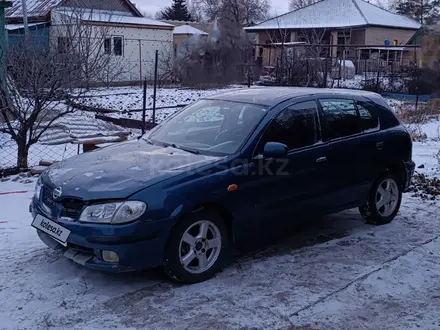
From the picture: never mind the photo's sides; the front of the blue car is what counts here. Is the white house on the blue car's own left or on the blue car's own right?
on the blue car's own right

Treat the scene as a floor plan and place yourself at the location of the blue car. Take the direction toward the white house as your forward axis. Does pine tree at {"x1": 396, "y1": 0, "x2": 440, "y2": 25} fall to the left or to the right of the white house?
right

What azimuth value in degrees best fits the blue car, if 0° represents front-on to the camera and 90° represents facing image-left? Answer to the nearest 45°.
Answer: approximately 45°

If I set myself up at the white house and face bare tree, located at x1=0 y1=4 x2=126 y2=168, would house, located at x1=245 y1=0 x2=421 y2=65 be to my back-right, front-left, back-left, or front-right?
back-left

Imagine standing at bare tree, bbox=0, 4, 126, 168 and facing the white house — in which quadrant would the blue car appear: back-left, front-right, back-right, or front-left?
back-right

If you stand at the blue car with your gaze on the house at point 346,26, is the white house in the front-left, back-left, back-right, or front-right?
front-left

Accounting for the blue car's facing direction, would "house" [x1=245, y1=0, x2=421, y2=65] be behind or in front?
behind

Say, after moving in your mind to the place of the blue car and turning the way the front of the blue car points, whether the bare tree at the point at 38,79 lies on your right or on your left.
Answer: on your right

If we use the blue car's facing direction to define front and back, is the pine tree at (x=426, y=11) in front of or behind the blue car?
behind
